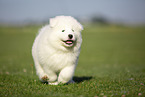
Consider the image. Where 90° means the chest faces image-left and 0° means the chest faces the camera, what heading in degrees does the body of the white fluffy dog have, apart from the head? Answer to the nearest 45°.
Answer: approximately 315°
